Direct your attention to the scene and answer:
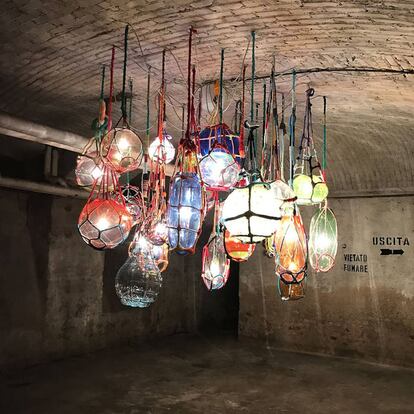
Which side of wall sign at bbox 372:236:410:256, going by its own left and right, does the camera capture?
front

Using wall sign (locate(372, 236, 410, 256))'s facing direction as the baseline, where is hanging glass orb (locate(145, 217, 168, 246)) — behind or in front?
in front

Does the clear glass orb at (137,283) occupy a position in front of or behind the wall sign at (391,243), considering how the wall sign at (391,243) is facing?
in front

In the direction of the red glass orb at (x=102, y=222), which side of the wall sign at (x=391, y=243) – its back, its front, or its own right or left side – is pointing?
front

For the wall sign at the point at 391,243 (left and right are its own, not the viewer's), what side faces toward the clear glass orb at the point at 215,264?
front

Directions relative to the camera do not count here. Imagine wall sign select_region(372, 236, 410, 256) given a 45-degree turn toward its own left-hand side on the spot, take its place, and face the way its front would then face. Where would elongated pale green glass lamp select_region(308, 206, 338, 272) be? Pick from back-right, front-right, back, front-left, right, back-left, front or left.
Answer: front-right

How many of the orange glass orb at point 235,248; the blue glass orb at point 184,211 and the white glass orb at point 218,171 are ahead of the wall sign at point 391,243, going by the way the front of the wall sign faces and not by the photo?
3

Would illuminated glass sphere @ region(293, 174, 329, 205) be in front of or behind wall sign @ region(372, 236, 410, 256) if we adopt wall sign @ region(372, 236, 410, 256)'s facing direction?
in front

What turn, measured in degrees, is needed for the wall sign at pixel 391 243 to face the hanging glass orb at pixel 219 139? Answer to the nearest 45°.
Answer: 0° — it already faces it

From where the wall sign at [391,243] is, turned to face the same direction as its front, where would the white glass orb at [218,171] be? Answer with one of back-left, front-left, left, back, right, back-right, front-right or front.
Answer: front
